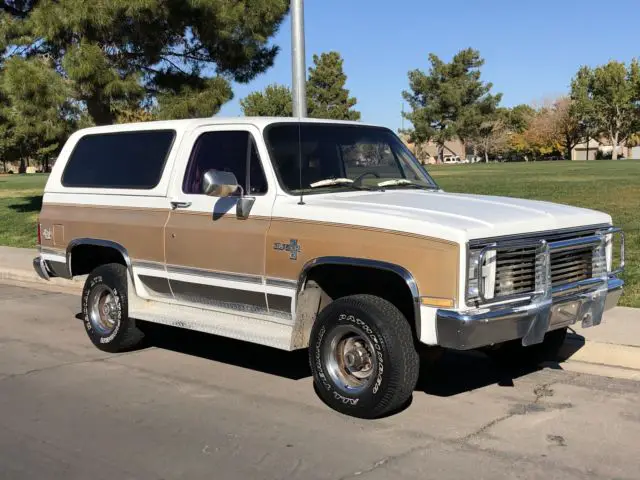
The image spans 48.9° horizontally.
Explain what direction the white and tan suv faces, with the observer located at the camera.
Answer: facing the viewer and to the right of the viewer

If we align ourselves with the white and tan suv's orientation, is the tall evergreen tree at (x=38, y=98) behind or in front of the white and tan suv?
behind

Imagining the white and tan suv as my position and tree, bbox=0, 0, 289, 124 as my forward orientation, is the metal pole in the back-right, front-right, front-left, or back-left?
front-right

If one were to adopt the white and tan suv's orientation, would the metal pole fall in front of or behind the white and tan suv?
behind

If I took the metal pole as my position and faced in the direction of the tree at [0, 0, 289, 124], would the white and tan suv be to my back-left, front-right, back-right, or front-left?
back-left

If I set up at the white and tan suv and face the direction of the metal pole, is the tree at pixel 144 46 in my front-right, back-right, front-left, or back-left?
front-left

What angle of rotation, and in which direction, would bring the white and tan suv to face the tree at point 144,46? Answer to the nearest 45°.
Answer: approximately 135° to its left
